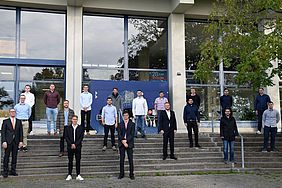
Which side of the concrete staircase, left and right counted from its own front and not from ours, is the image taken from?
front

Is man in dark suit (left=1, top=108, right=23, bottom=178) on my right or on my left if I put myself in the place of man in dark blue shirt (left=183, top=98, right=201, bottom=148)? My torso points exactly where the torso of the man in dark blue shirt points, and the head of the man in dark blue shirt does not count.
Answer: on my right

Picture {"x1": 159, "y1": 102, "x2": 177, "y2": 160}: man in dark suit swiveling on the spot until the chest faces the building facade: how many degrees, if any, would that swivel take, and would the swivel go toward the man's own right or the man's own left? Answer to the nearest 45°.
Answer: approximately 135° to the man's own right

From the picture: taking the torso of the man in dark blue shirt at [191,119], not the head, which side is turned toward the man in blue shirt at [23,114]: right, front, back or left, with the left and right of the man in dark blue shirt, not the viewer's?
right

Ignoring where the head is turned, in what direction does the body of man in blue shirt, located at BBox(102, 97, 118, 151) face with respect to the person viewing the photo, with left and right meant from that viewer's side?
facing the viewer

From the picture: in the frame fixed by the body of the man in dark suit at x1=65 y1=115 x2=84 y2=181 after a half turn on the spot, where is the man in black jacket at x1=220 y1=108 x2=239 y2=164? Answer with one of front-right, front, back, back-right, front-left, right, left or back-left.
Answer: right

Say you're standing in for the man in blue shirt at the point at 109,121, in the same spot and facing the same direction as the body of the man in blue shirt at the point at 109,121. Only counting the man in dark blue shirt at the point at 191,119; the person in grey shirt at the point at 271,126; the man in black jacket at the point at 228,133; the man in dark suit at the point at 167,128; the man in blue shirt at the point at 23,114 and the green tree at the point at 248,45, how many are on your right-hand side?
1

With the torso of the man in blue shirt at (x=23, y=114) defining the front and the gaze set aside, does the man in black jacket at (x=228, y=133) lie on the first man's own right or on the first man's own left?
on the first man's own left

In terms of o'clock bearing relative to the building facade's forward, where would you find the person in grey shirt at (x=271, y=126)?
The person in grey shirt is roughly at 10 o'clock from the building facade.

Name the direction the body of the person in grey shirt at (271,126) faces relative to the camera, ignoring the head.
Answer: toward the camera

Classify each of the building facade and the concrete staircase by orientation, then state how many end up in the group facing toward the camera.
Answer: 2

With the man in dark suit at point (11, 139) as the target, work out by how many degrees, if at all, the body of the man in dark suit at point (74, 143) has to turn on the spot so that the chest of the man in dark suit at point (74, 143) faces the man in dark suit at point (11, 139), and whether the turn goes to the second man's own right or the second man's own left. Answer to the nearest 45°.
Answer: approximately 90° to the second man's own right

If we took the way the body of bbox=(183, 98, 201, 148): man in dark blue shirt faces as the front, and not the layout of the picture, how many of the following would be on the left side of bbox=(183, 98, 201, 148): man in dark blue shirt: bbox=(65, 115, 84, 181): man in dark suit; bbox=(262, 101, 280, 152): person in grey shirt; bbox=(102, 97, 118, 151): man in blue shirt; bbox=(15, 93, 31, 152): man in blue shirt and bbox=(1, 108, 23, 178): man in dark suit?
1

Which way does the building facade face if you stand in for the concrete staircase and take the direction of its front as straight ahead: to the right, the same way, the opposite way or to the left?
the same way

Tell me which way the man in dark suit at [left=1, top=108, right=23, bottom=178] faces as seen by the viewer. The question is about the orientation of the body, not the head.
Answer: toward the camera
